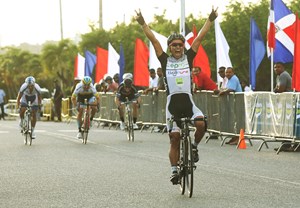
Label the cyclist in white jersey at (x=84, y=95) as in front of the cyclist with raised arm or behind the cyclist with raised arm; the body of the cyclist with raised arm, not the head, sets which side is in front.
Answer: behind

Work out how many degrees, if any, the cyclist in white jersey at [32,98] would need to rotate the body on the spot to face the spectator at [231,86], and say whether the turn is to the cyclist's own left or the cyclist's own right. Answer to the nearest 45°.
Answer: approximately 90° to the cyclist's own left

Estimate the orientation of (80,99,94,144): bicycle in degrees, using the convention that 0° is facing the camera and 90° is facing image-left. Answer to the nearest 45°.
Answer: approximately 0°
